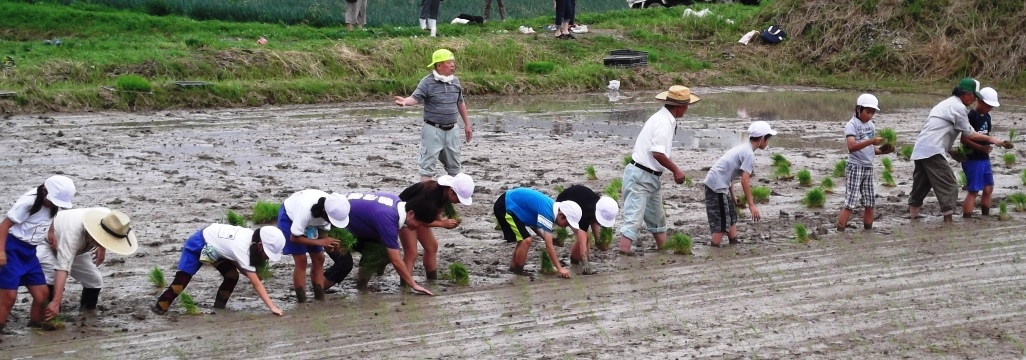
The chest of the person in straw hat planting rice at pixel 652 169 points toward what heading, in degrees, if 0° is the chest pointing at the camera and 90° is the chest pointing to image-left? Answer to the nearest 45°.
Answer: approximately 270°

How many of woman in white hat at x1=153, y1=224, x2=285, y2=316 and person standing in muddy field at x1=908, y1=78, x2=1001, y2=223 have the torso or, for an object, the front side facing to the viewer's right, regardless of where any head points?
2

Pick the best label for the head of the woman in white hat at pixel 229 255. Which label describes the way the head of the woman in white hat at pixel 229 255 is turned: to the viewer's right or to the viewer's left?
to the viewer's right

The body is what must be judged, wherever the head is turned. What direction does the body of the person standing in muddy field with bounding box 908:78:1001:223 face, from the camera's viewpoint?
to the viewer's right

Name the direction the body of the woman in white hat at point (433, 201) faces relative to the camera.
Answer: to the viewer's right

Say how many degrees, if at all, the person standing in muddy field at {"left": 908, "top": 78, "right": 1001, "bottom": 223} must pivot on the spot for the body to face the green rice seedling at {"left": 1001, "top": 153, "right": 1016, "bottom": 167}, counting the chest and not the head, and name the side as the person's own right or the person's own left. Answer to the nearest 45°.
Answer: approximately 90° to the person's own left

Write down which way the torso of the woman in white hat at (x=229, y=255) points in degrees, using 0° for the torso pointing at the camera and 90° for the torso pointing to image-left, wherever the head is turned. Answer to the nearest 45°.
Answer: approximately 270°

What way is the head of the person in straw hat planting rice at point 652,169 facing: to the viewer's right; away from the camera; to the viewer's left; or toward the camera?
to the viewer's right

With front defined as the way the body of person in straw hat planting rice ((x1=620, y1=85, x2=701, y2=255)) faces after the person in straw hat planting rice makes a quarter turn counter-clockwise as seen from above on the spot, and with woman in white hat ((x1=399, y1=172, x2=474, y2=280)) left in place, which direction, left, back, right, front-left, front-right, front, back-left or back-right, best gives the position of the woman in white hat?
back-left

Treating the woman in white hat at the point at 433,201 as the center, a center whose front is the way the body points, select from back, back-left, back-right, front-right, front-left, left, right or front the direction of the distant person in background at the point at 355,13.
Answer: left
